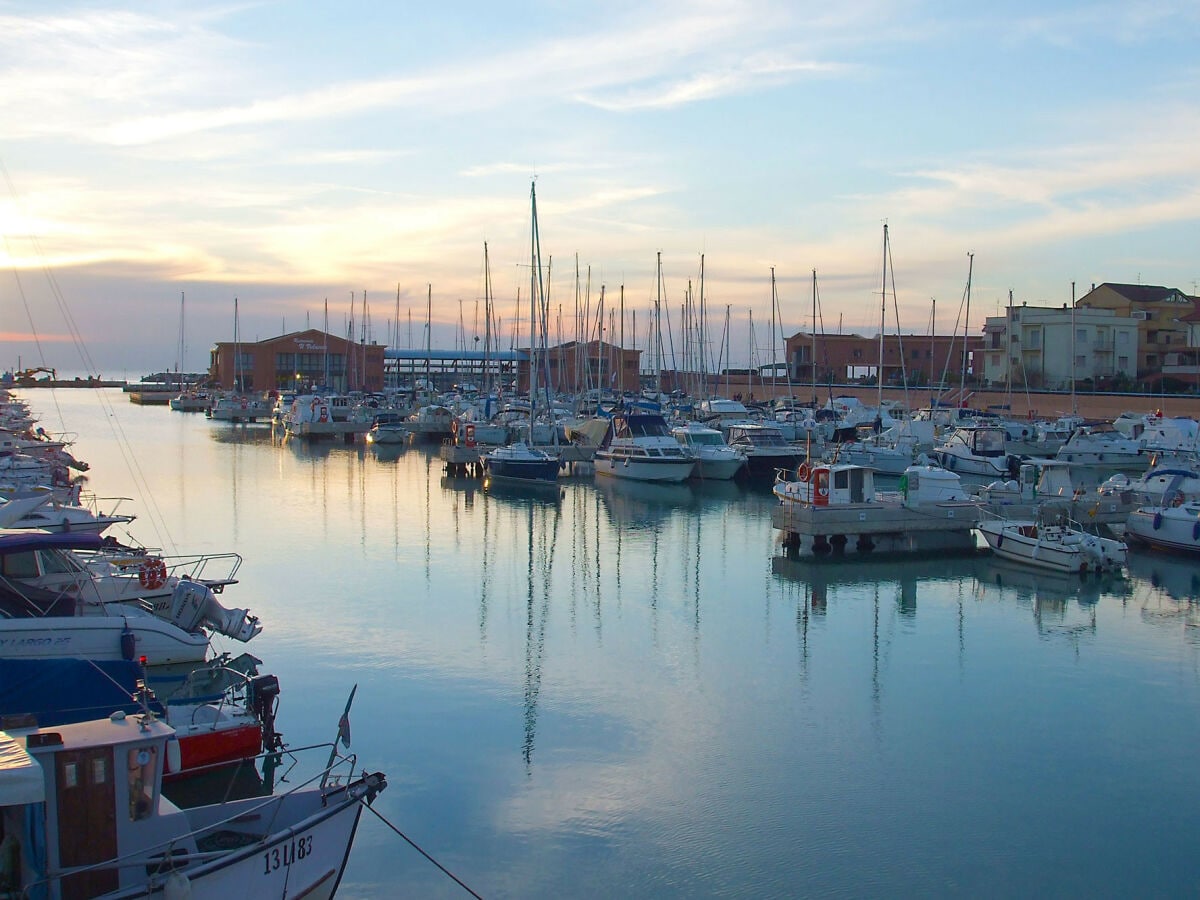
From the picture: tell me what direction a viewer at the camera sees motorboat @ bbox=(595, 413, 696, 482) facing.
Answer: facing the viewer and to the right of the viewer

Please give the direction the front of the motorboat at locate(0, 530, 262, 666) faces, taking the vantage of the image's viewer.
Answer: facing to the left of the viewer

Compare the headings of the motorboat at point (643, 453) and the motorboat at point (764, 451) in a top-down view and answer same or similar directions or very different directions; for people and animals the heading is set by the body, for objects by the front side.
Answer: same or similar directions

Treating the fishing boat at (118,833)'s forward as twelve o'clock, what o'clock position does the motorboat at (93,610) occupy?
The motorboat is roughly at 9 o'clock from the fishing boat.

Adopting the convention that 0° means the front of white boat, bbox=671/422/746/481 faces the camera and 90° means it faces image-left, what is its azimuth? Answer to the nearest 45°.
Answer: approximately 315°

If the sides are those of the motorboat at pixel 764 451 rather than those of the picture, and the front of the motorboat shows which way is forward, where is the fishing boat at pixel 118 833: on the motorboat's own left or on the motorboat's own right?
on the motorboat's own right

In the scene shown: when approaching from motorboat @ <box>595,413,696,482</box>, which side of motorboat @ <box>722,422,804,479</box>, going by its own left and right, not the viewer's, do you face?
right

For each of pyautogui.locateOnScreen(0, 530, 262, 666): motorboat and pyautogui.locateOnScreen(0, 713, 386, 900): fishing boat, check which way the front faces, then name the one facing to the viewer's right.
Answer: the fishing boat

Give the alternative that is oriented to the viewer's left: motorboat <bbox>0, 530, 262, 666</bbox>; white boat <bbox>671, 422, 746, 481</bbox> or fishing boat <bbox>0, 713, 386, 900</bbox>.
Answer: the motorboat

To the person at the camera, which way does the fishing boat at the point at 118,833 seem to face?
facing to the right of the viewer
